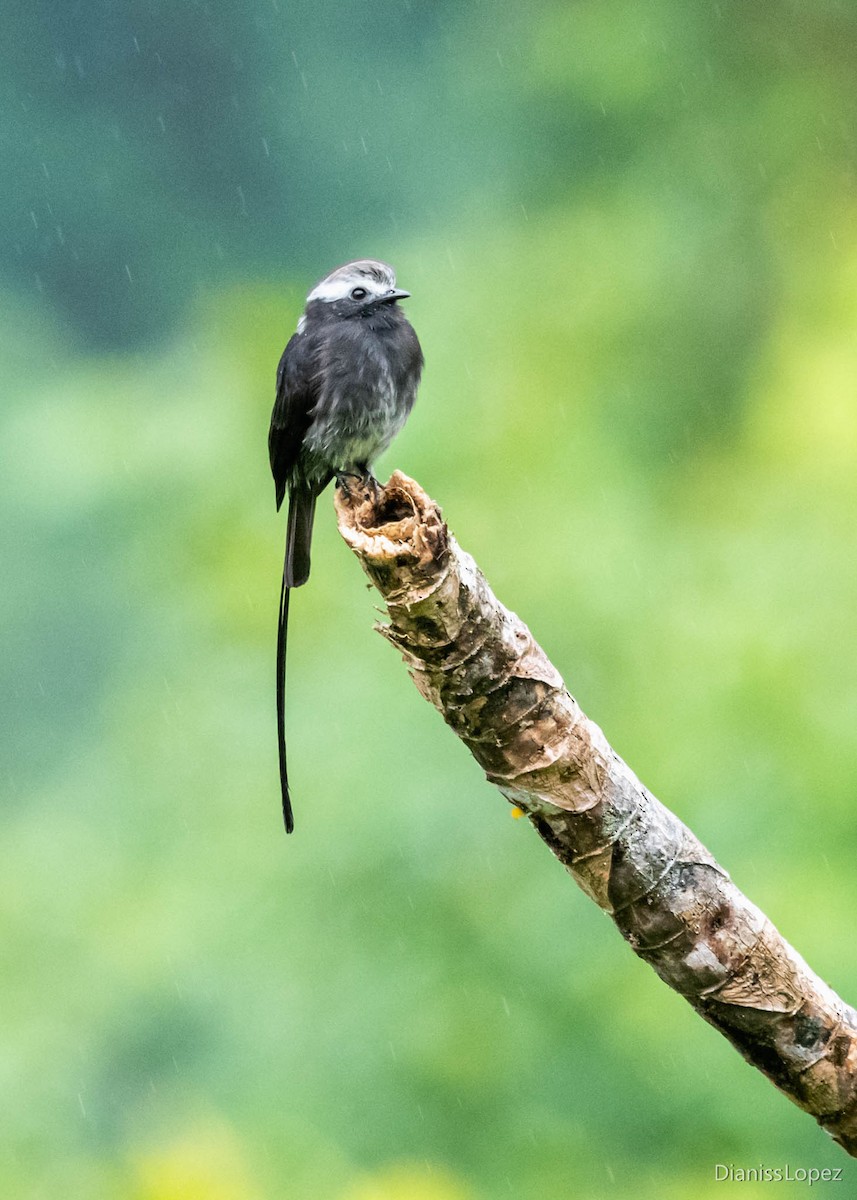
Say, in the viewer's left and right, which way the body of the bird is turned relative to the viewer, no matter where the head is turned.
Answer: facing the viewer and to the right of the viewer
